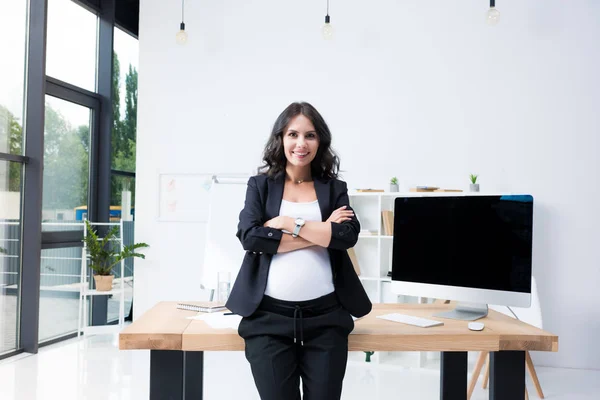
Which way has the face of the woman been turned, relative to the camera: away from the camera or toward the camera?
toward the camera

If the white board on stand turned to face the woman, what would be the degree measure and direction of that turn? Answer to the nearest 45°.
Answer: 0° — it already faces them

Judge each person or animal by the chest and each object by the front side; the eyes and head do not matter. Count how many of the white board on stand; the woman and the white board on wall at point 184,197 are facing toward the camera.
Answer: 3

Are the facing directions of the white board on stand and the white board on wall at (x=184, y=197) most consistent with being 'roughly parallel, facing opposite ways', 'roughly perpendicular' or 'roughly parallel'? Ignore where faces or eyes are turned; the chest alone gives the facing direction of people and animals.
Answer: roughly parallel

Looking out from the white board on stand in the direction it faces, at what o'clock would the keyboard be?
The keyboard is roughly at 11 o'clock from the white board on stand.

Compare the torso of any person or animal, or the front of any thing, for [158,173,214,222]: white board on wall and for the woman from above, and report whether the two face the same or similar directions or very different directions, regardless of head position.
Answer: same or similar directions

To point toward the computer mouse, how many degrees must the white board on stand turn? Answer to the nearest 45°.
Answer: approximately 45° to its left

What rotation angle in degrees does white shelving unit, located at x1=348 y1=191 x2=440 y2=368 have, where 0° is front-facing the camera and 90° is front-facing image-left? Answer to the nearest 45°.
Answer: approximately 0°

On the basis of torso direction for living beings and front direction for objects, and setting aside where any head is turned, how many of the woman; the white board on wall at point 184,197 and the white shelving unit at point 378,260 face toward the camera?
3

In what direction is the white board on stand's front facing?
toward the camera

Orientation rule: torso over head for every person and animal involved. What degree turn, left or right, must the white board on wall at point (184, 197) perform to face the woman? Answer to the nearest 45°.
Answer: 0° — it already faces them

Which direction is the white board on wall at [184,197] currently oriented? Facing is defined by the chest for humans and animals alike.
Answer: toward the camera

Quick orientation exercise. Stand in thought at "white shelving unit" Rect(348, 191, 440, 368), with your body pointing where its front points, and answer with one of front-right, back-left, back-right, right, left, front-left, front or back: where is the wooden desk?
front

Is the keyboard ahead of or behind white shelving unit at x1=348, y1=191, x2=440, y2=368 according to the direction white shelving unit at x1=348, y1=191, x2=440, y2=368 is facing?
ahead

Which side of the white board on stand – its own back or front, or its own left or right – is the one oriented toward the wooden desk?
front
